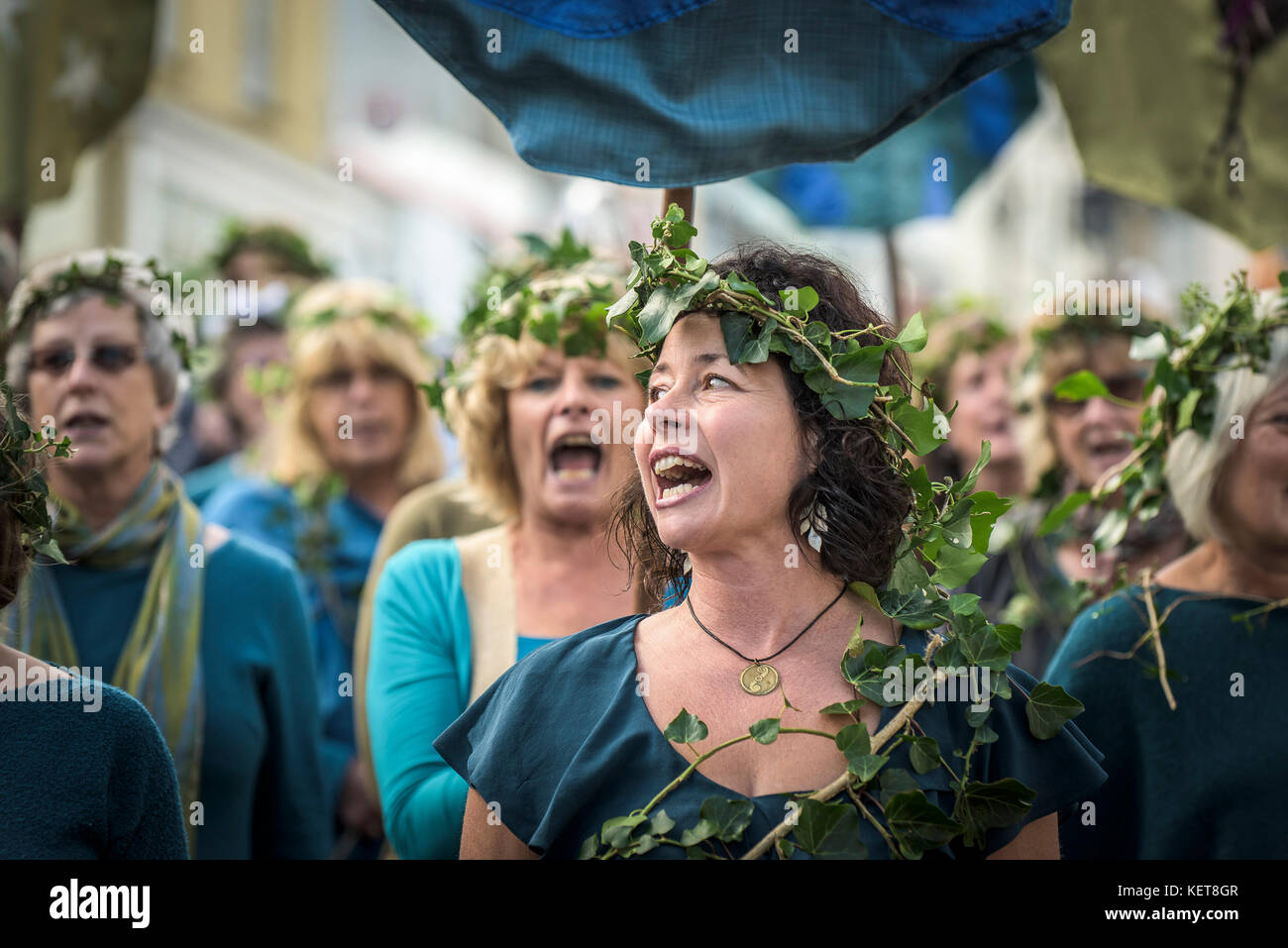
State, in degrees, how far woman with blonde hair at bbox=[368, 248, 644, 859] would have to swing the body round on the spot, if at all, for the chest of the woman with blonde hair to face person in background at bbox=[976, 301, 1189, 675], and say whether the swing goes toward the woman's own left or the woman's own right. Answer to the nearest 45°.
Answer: approximately 135° to the woman's own left

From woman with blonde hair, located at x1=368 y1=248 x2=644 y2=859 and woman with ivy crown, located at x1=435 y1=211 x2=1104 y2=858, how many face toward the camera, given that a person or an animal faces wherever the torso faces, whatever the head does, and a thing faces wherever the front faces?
2

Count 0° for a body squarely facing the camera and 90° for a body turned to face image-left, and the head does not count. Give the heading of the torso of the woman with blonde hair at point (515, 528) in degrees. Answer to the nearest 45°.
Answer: approximately 0°

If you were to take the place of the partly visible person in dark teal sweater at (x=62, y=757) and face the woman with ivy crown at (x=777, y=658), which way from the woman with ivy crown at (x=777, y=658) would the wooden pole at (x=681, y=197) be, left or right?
left

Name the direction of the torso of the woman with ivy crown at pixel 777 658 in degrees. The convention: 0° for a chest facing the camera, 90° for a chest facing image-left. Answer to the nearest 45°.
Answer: approximately 0°

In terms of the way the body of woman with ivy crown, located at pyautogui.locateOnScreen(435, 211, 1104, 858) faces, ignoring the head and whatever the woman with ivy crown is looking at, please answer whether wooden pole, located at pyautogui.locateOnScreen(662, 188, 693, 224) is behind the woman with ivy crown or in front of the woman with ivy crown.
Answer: behind
